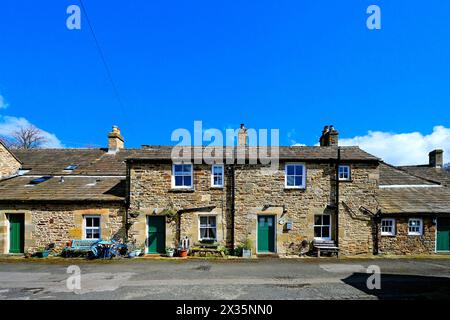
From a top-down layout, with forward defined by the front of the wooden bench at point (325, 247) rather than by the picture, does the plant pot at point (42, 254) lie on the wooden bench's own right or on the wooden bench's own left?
on the wooden bench's own right

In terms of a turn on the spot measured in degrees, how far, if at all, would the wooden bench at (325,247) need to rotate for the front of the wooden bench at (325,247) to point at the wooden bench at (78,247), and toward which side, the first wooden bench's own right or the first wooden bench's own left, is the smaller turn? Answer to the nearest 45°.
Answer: approximately 90° to the first wooden bench's own right

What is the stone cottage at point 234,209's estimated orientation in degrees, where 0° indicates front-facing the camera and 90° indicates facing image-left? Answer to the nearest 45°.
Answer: approximately 0°

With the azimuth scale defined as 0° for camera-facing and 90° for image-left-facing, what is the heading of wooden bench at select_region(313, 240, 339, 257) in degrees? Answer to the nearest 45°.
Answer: approximately 0°

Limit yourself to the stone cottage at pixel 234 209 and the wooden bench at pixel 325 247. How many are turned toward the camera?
2

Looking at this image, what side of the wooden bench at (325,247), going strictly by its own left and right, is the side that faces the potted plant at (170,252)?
right

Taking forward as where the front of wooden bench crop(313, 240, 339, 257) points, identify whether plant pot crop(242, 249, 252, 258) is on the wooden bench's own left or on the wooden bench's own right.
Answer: on the wooden bench's own right
